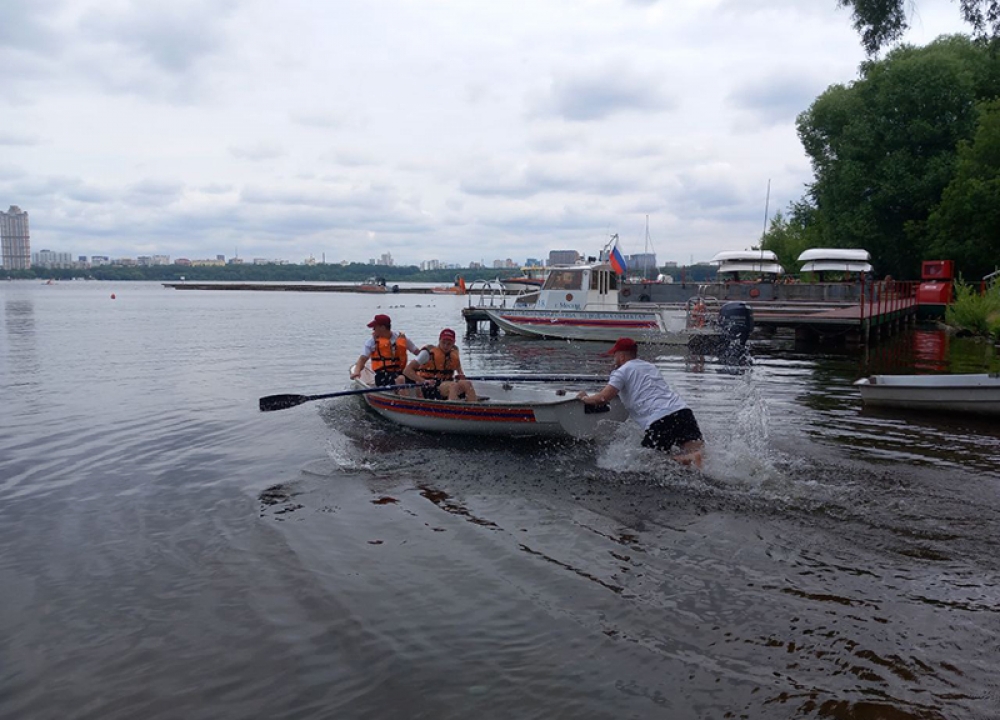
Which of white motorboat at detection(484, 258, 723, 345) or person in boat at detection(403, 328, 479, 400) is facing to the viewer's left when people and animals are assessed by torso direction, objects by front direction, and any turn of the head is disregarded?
the white motorboat

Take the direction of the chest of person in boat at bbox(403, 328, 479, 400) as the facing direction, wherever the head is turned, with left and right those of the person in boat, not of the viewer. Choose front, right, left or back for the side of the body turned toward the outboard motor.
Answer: left

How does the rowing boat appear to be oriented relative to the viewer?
to the viewer's left

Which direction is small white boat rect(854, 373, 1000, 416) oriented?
to the viewer's left

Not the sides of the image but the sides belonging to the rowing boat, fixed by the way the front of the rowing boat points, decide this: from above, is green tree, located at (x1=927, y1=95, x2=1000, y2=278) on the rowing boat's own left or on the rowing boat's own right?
on the rowing boat's own right

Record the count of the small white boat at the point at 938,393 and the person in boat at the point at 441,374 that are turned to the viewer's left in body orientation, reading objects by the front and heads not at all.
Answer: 1

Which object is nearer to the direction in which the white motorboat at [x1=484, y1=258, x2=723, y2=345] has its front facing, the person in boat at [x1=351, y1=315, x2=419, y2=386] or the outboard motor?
the person in boat

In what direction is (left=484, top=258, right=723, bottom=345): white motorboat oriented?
to the viewer's left

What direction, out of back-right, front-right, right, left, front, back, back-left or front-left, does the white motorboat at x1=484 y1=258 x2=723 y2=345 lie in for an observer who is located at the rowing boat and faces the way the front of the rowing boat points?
right

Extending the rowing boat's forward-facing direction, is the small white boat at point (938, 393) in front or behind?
behind

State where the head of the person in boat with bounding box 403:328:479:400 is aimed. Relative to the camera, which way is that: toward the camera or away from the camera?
toward the camera

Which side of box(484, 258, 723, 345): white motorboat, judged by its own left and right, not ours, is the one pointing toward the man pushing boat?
left

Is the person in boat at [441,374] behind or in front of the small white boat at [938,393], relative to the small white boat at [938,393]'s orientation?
in front
